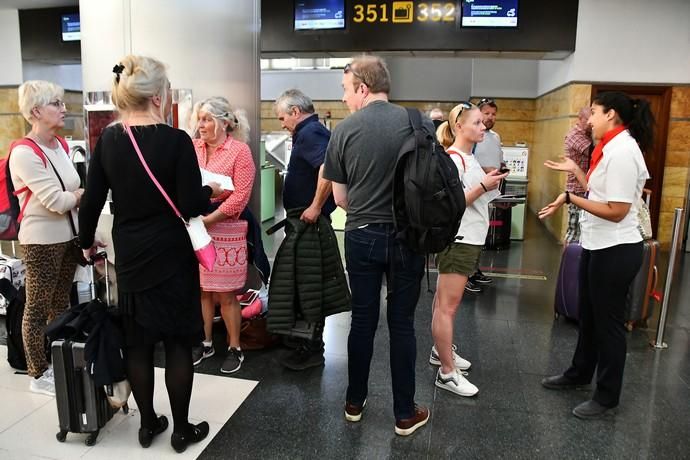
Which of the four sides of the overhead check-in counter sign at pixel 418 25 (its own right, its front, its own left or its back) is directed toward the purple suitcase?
front

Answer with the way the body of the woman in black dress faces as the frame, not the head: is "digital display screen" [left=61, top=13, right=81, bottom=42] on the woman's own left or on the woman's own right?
on the woman's own left

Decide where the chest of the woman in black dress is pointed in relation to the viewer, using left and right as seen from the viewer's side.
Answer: facing away from the viewer and to the right of the viewer

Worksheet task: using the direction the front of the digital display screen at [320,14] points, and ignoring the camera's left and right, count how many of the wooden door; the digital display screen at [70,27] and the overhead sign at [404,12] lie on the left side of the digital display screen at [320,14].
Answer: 2

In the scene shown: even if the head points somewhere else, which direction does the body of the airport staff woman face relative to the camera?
to the viewer's left

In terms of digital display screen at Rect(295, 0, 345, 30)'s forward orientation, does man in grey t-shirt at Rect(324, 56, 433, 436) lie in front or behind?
in front

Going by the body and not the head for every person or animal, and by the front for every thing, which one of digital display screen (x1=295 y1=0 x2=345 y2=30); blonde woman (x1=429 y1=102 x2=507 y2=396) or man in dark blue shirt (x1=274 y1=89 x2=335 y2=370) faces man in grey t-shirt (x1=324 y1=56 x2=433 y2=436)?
the digital display screen

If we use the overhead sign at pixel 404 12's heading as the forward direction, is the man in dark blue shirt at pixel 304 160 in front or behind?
in front

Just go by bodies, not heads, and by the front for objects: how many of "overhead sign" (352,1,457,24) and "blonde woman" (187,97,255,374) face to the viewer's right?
0

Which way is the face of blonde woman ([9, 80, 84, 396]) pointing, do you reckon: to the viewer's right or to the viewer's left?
to the viewer's right

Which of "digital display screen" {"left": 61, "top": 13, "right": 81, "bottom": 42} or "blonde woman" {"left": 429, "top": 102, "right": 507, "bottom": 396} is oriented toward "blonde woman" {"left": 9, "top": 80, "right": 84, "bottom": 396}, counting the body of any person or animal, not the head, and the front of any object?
the digital display screen

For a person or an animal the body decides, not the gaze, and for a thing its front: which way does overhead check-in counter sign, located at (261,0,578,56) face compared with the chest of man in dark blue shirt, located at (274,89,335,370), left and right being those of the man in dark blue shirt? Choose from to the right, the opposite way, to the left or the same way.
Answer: to the left

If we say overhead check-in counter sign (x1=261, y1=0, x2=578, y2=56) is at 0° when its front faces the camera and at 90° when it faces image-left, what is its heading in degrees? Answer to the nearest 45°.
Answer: approximately 0°

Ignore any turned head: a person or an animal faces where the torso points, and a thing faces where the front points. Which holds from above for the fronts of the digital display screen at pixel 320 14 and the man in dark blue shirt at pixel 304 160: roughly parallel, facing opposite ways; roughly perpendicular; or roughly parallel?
roughly perpendicular

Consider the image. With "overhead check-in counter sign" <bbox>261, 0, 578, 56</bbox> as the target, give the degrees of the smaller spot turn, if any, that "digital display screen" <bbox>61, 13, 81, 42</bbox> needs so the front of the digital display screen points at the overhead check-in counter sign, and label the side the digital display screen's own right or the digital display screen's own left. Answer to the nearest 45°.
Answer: approximately 45° to the digital display screen's own left
